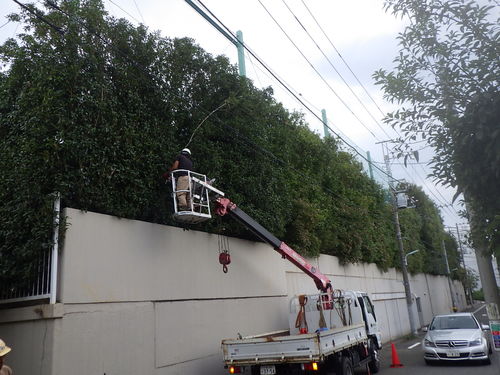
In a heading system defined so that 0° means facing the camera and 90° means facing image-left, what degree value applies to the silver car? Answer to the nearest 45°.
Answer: approximately 0°

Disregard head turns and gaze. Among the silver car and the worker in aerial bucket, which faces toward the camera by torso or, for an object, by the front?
the silver car

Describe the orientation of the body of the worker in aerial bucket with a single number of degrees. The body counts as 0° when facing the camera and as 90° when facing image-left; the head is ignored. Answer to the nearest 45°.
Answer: approximately 135°

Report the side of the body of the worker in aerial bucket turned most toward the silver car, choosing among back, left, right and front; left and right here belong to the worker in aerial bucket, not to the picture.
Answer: right

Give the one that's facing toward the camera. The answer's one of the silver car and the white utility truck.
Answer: the silver car

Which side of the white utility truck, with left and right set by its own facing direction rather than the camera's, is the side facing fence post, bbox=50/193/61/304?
back

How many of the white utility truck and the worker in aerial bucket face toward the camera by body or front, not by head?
0

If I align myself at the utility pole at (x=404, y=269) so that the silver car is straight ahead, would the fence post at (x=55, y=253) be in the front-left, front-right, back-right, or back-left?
front-right

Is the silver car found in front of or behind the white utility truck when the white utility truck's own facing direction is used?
in front

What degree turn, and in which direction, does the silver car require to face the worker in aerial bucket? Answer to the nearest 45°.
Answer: approximately 45° to its right

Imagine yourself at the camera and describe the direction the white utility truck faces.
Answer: facing away from the viewer and to the right of the viewer

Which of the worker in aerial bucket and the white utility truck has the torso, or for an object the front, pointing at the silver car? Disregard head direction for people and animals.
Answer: the white utility truck

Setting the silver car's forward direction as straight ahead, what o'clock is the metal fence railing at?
The metal fence railing is roughly at 1 o'clock from the silver car.

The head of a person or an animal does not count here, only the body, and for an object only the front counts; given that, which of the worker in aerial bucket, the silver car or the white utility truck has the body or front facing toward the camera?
the silver car

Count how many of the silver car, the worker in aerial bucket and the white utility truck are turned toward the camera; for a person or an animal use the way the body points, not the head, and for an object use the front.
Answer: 1
